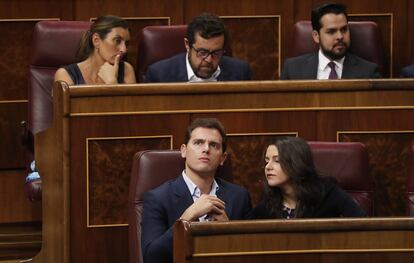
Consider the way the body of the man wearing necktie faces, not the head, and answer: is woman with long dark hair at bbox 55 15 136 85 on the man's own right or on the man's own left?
on the man's own right

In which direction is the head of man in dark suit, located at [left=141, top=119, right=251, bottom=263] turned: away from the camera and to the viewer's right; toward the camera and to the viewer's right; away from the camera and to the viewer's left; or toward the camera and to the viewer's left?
toward the camera and to the viewer's right

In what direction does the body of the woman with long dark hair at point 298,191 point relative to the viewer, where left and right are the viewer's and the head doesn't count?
facing the viewer and to the left of the viewer

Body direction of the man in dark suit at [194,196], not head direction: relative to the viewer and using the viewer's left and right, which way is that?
facing the viewer and to the right of the viewer

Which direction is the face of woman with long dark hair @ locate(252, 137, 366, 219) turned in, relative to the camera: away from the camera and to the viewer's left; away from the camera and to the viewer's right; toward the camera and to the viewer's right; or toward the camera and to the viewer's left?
toward the camera and to the viewer's left
